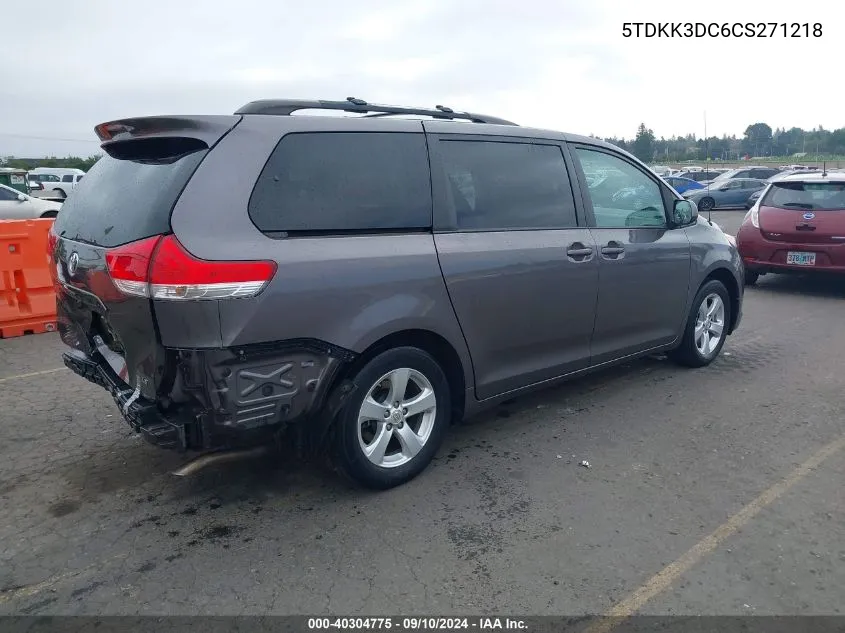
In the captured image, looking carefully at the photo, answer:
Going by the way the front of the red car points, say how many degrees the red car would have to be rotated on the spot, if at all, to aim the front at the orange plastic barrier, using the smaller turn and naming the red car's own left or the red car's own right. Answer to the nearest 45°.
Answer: approximately 135° to the red car's own left

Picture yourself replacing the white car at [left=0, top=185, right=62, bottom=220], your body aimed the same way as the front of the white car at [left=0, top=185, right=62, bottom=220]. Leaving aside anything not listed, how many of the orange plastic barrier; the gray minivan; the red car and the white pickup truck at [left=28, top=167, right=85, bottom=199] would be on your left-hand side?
1

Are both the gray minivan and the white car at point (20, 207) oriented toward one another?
no

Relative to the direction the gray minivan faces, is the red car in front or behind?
in front

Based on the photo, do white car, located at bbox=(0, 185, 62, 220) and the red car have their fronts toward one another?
no

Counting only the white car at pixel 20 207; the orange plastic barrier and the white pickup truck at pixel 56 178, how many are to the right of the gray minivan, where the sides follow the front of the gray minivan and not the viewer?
0

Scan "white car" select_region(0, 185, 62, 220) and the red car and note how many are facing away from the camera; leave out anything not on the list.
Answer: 1

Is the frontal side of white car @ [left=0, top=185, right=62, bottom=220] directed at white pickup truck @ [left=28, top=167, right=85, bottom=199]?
no

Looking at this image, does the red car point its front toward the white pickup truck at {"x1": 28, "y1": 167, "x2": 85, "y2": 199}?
no

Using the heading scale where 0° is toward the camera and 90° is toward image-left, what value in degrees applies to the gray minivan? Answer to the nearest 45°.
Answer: approximately 225°

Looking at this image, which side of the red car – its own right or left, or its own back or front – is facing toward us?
back
